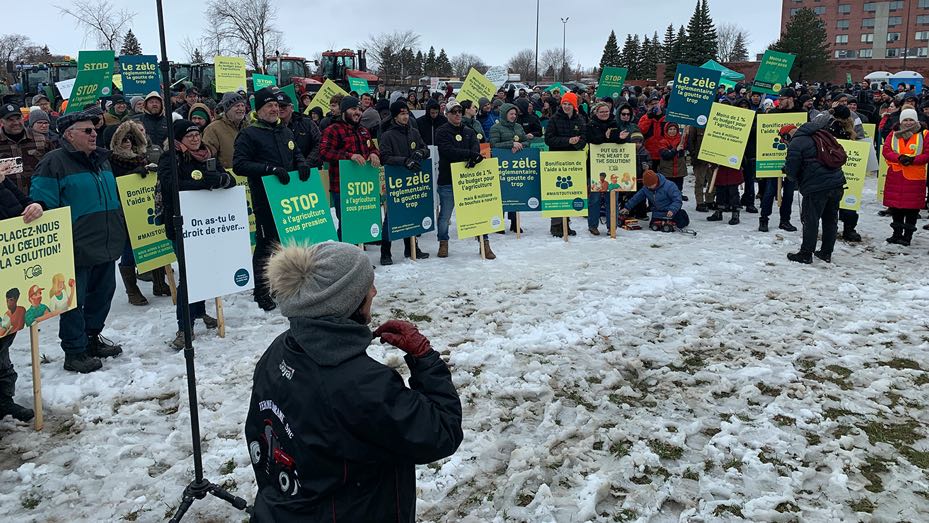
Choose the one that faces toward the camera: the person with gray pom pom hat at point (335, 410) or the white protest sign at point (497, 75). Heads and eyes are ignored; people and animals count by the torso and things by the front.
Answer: the white protest sign

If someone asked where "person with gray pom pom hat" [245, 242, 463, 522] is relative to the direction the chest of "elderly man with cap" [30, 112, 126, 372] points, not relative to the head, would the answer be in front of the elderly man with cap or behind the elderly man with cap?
in front

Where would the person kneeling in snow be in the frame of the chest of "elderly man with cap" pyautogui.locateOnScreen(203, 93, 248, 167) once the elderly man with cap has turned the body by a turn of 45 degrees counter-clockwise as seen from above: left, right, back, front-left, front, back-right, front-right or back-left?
front

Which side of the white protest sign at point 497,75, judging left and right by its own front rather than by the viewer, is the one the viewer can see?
front

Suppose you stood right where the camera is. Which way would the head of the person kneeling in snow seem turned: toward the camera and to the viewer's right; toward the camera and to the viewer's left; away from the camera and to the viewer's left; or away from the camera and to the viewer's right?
toward the camera and to the viewer's left

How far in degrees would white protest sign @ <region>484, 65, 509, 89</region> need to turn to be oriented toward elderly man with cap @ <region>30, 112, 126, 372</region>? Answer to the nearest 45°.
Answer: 0° — it already faces them

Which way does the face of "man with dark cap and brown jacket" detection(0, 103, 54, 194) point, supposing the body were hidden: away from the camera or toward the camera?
toward the camera

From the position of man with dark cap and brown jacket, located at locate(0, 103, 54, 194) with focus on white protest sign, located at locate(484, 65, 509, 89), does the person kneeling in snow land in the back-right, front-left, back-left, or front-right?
front-right

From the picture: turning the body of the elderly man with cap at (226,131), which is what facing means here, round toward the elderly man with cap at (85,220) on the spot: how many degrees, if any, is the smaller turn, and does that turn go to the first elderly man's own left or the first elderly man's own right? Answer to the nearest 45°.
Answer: approximately 90° to the first elderly man's own right

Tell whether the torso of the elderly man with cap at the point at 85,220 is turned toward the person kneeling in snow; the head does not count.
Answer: no

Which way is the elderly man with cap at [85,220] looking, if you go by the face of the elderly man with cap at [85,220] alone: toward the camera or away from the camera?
toward the camera

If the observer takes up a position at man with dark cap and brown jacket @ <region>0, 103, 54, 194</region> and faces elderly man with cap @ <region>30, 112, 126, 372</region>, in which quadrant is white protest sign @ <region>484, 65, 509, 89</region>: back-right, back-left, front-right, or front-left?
back-left

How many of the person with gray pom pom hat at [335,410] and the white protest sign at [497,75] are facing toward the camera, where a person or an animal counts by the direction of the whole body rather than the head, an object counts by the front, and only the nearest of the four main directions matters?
1

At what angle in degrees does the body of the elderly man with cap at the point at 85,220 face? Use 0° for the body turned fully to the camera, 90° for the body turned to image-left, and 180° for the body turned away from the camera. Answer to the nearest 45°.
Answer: approximately 315°

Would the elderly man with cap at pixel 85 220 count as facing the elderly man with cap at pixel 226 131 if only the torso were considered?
no
